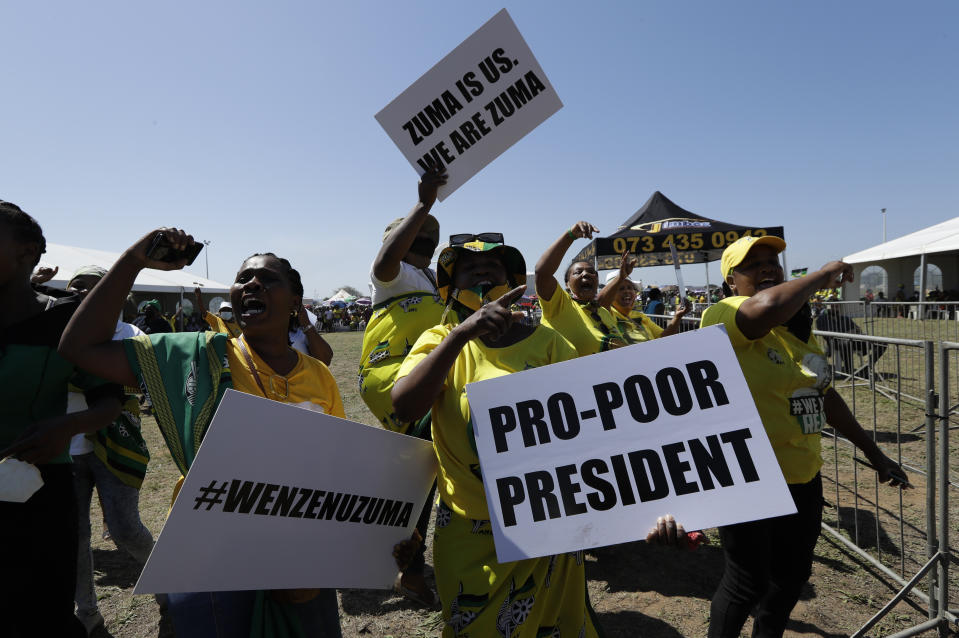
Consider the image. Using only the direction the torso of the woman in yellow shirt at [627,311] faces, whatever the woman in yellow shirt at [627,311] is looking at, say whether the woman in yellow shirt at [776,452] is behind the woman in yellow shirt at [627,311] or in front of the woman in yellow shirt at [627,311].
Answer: in front

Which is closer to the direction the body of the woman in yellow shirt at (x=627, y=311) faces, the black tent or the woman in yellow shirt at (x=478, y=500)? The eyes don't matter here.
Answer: the woman in yellow shirt

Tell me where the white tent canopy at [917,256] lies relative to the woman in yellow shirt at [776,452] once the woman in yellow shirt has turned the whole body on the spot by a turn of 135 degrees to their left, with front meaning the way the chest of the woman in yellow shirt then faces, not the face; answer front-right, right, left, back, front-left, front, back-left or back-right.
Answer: front

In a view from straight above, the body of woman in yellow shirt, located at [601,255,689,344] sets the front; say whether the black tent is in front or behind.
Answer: behind

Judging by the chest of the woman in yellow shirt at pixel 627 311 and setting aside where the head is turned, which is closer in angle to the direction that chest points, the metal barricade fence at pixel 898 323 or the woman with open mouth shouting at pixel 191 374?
the woman with open mouth shouting

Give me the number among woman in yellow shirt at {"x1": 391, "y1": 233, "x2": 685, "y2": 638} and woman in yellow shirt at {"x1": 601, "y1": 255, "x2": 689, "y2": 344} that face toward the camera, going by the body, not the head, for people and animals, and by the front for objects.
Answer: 2

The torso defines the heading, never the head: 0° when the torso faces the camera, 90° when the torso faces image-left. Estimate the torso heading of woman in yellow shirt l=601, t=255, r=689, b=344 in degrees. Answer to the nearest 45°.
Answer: approximately 0°

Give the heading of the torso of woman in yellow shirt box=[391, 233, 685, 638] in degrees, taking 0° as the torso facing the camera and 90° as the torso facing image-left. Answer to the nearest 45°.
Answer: approximately 0°

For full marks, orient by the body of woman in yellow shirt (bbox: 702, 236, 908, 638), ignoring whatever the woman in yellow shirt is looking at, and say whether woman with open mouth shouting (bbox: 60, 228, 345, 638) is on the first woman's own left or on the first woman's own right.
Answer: on the first woman's own right
